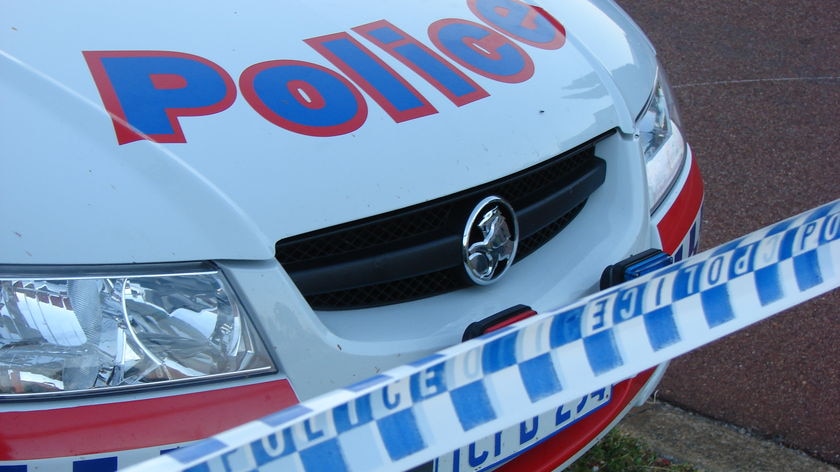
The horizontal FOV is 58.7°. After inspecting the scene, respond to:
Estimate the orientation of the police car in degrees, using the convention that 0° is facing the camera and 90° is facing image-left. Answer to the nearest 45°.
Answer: approximately 315°
